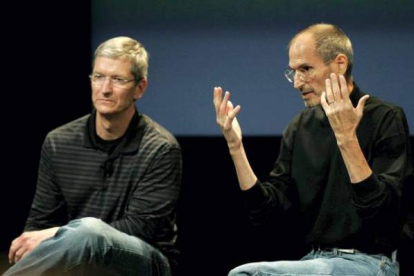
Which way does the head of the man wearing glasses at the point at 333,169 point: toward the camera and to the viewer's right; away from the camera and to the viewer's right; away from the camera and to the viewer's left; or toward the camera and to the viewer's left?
toward the camera and to the viewer's left

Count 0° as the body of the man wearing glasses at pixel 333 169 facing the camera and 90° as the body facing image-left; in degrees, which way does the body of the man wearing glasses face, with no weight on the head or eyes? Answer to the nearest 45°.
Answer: approximately 45°

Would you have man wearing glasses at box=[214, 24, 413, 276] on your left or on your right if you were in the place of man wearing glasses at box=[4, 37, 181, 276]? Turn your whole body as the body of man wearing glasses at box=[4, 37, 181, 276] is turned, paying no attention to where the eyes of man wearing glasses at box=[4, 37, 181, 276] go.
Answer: on your left

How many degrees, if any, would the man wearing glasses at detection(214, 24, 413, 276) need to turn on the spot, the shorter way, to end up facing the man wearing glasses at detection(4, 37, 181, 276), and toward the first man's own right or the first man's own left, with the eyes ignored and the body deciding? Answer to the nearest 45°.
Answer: approximately 45° to the first man's own right

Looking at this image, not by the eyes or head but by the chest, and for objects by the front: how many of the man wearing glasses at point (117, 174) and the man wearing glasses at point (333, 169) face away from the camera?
0

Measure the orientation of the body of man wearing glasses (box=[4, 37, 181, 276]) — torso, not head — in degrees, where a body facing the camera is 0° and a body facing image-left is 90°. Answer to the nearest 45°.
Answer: approximately 45°
